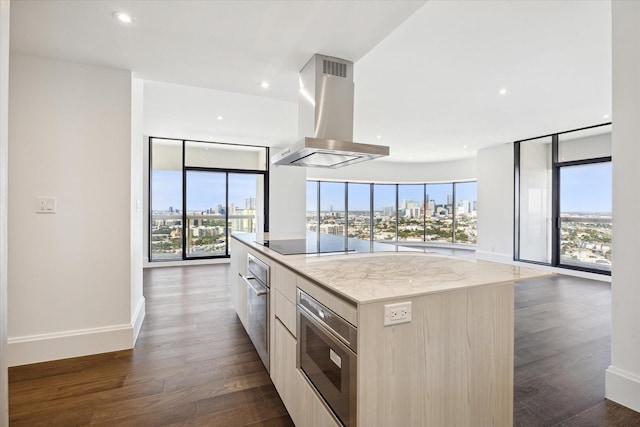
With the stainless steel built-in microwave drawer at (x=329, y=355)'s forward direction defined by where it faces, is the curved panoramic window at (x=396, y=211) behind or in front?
behind

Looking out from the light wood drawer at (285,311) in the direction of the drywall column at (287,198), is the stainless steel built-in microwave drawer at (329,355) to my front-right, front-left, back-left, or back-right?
back-right

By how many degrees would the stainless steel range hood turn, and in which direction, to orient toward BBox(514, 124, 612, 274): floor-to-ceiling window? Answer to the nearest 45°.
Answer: approximately 180°

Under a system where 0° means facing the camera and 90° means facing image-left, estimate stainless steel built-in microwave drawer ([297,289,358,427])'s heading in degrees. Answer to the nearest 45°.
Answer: approximately 45°

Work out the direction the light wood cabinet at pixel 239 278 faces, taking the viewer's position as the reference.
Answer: facing to the left of the viewer

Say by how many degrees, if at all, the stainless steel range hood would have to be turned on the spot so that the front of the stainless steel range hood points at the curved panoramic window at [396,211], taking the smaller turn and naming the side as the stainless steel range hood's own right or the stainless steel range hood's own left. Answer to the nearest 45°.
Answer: approximately 135° to the stainless steel range hood's own right
